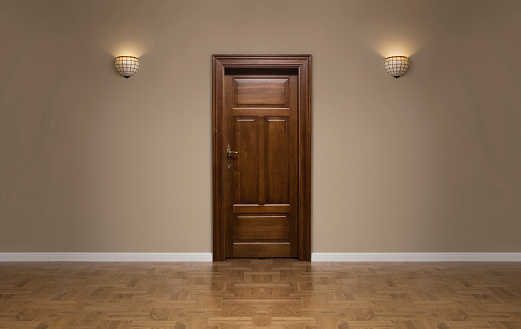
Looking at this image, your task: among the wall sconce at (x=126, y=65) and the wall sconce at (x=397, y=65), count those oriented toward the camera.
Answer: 2

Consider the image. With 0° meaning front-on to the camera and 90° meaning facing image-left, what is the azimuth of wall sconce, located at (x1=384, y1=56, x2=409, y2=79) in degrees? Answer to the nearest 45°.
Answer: approximately 0°

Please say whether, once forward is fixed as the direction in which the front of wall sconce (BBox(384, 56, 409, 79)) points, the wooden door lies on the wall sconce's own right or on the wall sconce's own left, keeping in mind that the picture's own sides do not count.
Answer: on the wall sconce's own right

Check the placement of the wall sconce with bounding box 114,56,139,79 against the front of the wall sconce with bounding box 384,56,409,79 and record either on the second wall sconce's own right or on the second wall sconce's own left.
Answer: on the second wall sconce's own right

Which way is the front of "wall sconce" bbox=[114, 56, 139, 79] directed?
toward the camera

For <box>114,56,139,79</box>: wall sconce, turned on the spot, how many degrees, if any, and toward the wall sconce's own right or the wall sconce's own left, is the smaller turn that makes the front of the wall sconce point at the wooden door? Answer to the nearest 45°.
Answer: approximately 90° to the wall sconce's own left
